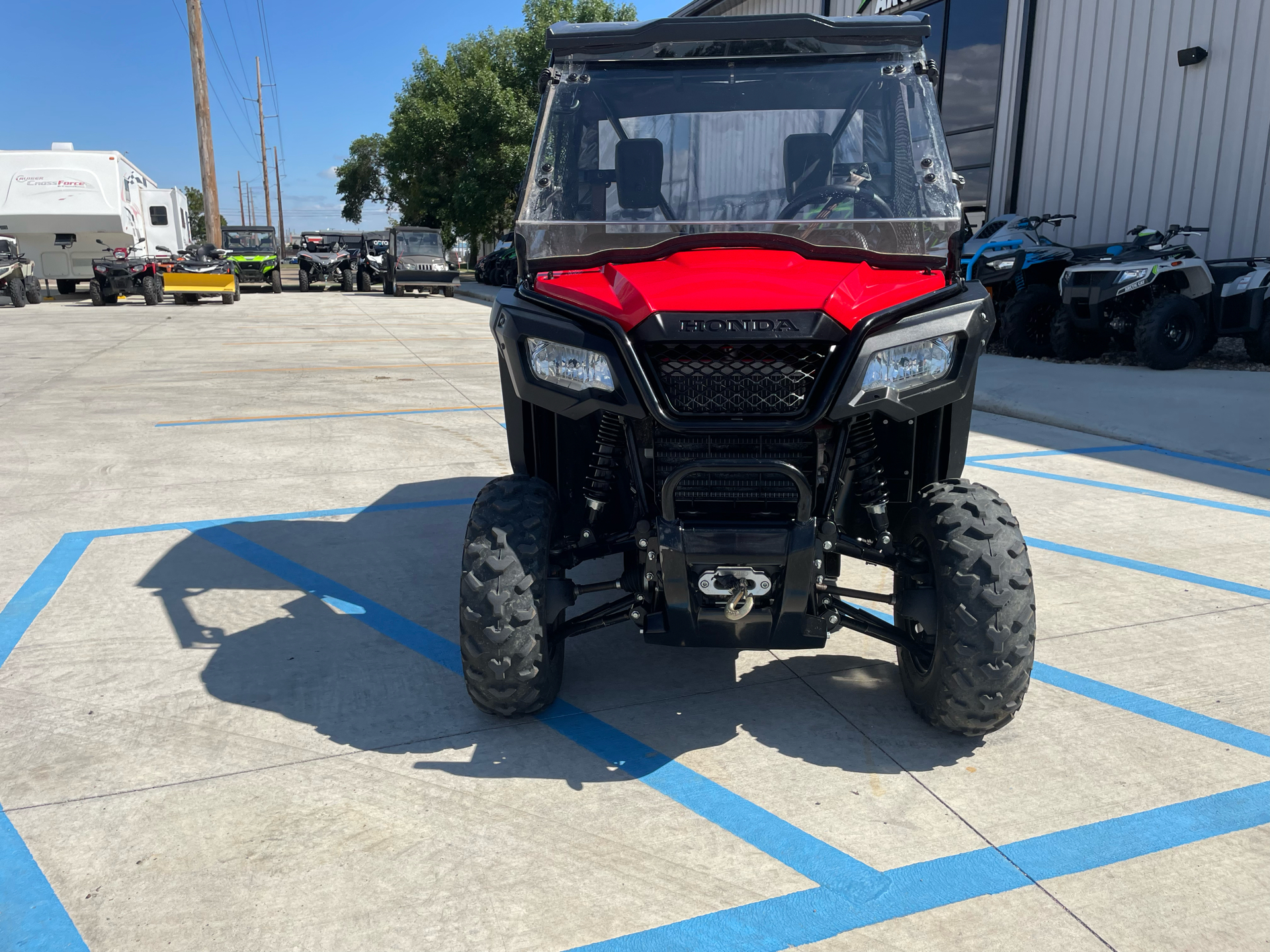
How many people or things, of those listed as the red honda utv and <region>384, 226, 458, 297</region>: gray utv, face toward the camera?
2

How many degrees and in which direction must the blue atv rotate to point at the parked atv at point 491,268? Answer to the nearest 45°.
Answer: approximately 90° to its right

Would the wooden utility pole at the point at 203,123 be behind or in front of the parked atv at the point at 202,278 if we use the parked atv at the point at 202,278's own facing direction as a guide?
behind

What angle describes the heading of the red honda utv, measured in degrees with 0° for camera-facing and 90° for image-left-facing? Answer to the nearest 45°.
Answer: approximately 0°

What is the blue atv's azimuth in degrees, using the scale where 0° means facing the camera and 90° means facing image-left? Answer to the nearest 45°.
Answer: approximately 45°

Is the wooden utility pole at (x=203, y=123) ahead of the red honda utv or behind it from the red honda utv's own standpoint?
behind

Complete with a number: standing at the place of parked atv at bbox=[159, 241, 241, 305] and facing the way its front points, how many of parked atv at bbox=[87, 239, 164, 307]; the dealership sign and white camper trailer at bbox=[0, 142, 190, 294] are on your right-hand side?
2

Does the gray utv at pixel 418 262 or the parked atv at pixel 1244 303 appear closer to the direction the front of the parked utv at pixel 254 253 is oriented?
the parked atv
